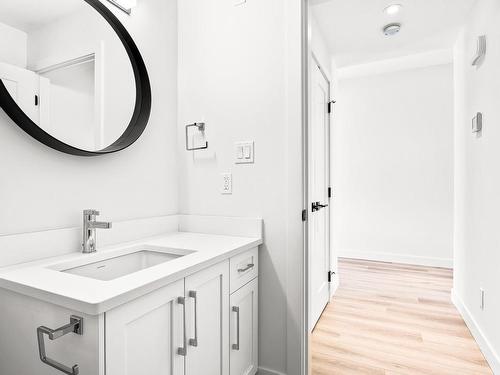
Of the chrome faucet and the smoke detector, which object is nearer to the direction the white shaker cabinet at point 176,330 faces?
the smoke detector

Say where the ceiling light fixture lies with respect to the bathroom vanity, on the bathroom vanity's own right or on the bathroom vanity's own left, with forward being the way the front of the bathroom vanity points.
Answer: on the bathroom vanity's own left

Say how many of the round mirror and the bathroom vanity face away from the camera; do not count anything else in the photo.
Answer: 0

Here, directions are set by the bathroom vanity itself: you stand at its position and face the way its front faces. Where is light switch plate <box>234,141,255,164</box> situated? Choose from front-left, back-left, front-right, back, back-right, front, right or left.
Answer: left

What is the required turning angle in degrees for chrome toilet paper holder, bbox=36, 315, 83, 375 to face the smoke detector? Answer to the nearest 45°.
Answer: approximately 135° to its left

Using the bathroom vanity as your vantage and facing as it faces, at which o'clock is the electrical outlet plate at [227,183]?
The electrical outlet plate is roughly at 9 o'clock from the bathroom vanity.

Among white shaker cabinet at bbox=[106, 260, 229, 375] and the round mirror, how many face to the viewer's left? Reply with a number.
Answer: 0

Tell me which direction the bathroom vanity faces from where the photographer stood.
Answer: facing the viewer and to the right of the viewer

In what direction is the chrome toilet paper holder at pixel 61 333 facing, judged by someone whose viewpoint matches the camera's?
facing the viewer and to the left of the viewer

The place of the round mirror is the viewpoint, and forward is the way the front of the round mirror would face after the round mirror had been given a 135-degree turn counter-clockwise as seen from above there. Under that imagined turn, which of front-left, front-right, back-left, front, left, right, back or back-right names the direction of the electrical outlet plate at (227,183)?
right
